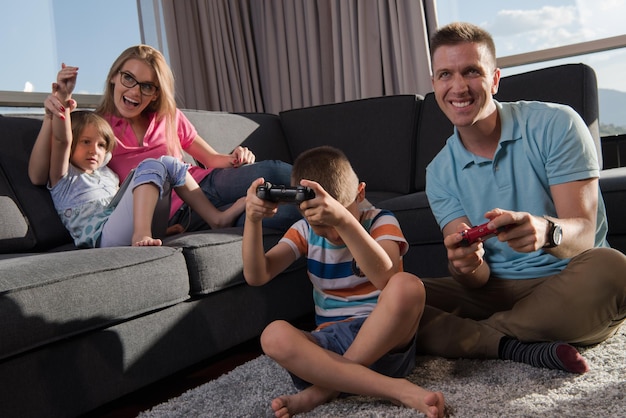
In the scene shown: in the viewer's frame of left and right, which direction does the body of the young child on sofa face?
facing the viewer and to the right of the viewer

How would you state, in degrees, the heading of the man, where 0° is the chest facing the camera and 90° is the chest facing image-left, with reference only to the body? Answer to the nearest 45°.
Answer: approximately 45°

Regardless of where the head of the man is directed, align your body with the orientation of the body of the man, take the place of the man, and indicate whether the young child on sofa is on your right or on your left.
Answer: on your right

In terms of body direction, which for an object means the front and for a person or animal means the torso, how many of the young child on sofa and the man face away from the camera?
0

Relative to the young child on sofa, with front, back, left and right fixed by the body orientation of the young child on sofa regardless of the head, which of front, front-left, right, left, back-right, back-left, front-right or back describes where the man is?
front

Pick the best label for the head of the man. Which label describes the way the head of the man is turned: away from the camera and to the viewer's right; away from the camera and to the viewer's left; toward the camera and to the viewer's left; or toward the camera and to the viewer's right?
toward the camera and to the viewer's left
